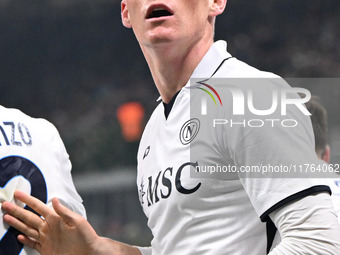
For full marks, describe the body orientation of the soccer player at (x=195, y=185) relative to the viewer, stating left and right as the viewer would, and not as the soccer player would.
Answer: facing the viewer and to the left of the viewer
